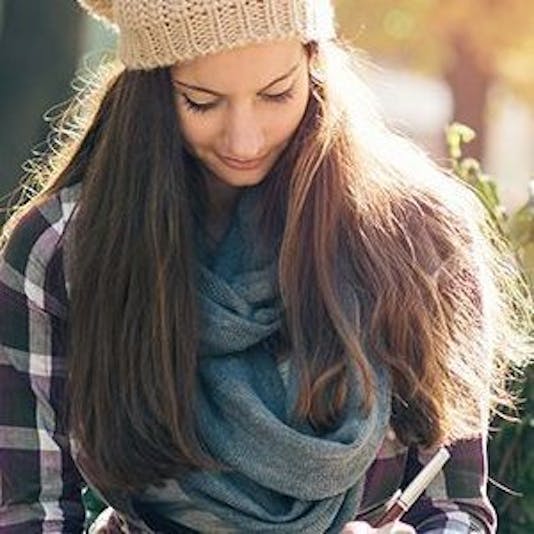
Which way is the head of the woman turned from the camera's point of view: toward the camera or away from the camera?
toward the camera

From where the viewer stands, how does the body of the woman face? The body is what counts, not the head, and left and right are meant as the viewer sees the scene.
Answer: facing the viewer
